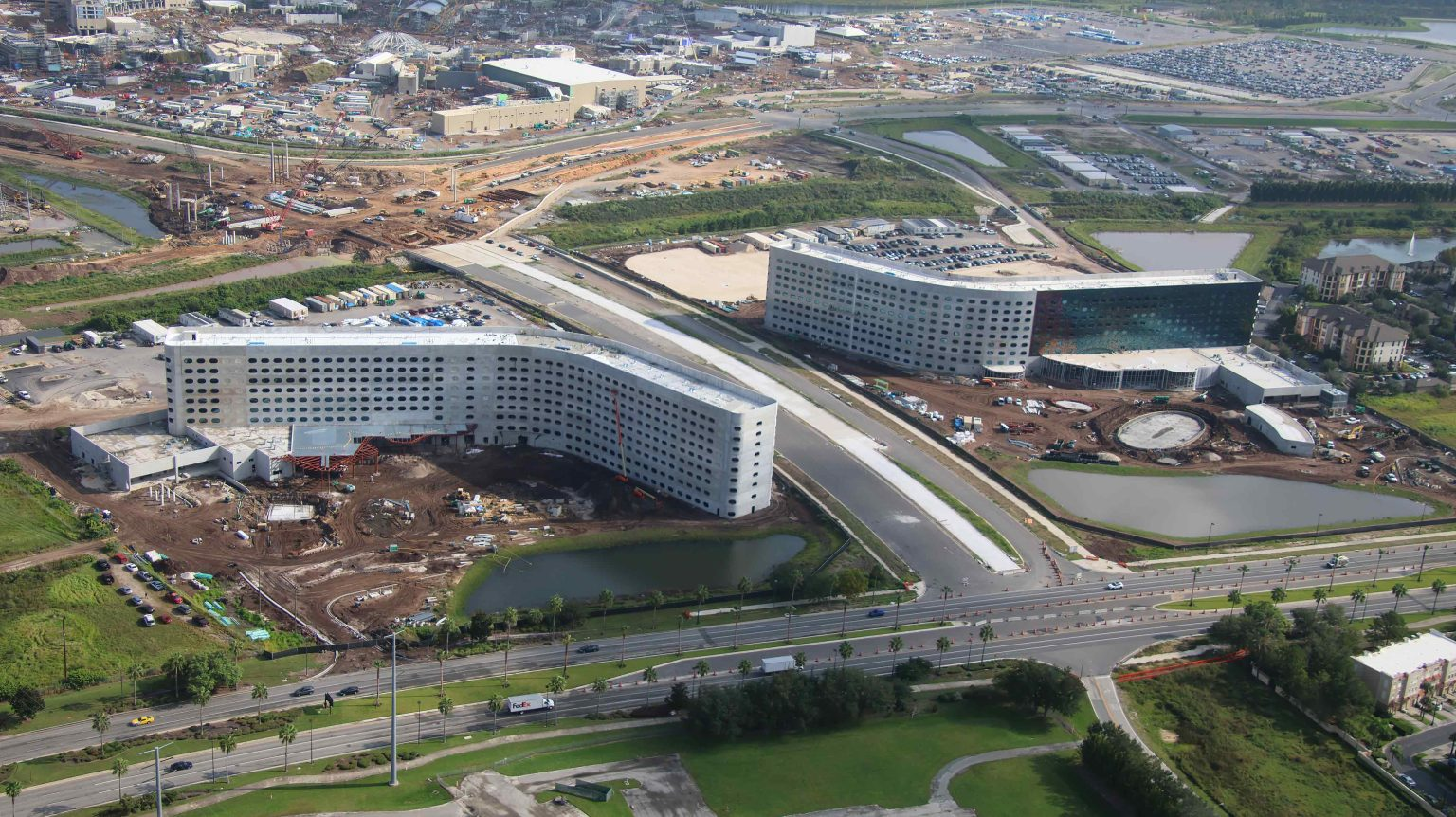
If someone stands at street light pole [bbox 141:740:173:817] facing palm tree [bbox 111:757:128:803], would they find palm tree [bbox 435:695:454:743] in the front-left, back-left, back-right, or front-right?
back-right

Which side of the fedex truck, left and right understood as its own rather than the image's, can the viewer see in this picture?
right

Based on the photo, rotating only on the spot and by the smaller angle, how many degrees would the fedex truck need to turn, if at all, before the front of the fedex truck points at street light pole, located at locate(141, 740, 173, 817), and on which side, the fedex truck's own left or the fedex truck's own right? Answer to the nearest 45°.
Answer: approximately 135° to the fedex truck's own right

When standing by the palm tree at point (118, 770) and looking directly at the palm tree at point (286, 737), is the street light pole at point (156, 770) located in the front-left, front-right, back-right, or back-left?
front-right

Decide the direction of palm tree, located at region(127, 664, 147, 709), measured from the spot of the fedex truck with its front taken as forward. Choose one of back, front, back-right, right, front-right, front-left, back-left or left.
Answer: back

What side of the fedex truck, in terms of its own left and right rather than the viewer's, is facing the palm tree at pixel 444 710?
back
